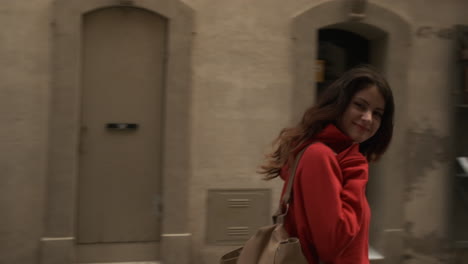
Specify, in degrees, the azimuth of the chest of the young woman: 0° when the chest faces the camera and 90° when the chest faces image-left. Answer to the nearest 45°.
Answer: approximately 270°

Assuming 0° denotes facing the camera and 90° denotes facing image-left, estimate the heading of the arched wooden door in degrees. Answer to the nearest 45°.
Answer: approximately 0°

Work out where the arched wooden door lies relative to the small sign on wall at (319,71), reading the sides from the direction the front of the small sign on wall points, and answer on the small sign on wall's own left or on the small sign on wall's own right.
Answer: on the small sign on wall's own right

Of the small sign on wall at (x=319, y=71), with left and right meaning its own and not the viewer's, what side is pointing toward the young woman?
front

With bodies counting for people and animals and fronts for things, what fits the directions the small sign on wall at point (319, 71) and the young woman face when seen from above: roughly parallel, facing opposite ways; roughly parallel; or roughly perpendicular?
roughly perpendicular

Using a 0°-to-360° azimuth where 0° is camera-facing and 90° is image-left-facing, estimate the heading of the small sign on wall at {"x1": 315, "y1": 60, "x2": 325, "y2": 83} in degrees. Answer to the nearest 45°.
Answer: approximately 0°

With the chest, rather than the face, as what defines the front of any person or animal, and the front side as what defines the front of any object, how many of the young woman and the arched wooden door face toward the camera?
1

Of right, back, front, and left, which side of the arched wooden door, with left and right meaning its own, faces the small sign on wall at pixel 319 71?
left

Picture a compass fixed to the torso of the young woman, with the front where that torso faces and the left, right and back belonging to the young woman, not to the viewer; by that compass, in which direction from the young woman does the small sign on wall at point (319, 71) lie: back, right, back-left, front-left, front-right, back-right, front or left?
left

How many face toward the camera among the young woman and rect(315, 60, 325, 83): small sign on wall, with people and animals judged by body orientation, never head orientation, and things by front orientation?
1
